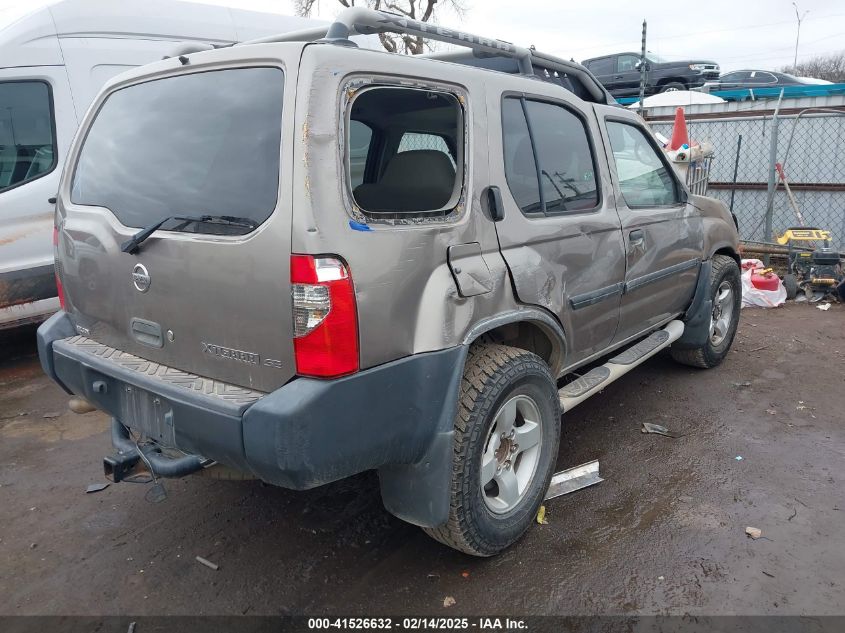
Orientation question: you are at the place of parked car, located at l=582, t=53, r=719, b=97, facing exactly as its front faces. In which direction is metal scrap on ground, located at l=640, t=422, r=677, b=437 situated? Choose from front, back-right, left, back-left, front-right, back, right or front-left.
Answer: front-right

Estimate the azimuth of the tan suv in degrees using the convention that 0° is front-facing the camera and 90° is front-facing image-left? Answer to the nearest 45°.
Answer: approximately 225°

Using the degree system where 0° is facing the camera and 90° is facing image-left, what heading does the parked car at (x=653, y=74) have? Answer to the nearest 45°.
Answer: approximately 315°

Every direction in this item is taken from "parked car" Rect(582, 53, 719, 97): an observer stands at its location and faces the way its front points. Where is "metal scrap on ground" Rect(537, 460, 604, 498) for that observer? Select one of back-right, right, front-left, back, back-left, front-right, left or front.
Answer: front-right

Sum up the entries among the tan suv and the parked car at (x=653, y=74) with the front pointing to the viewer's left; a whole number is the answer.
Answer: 0

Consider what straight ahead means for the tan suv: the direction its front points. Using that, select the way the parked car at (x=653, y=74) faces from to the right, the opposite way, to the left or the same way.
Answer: to the right

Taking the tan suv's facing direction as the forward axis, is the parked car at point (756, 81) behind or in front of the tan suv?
in front

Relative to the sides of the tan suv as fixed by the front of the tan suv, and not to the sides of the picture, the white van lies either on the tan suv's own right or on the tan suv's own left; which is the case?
on the tan suv's own left
